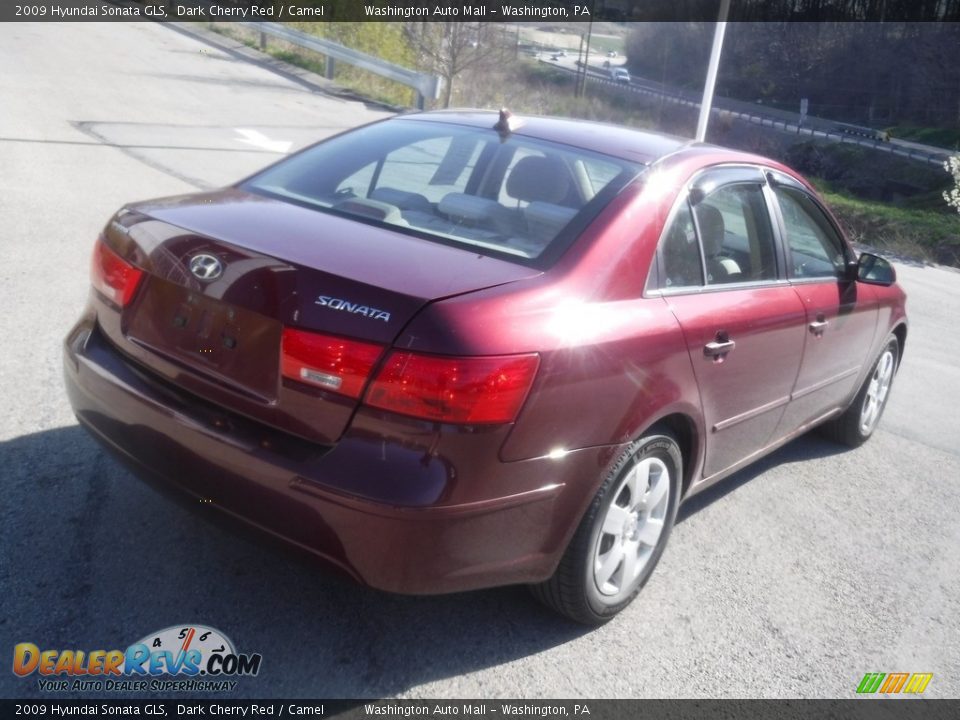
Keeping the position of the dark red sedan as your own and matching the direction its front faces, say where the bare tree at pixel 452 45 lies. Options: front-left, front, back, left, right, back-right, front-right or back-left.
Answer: front-left

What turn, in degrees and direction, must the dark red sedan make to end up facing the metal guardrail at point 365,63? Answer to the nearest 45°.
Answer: approximately 45° to its left

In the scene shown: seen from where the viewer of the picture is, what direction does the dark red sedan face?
facing away from the viewer and to the right of the viewer
